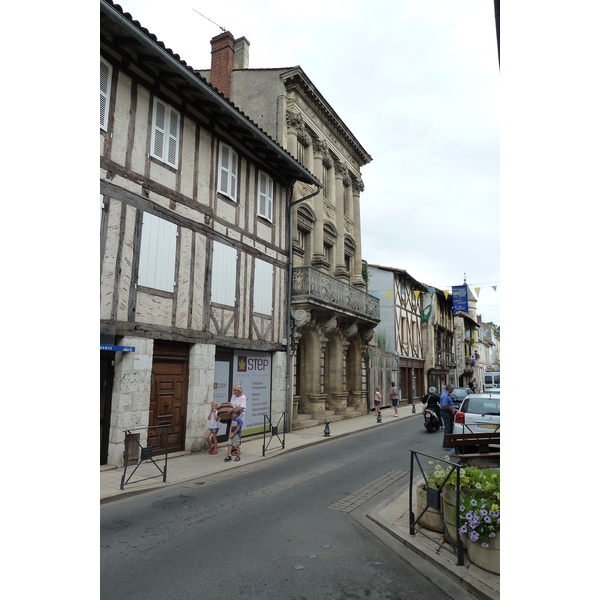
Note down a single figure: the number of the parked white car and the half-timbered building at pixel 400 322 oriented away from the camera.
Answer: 1

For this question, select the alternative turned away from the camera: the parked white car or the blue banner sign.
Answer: the parked white car

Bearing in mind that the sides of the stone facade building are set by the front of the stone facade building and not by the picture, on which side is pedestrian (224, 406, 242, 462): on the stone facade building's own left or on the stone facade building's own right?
on the stone facade building's own right

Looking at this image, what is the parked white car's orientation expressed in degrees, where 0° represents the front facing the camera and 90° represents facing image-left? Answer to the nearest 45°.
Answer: approximately 180°

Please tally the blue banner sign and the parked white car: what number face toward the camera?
1

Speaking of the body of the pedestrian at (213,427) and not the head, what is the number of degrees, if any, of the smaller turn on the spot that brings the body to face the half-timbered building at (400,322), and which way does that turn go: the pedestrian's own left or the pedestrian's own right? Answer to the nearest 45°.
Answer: approximately 180°

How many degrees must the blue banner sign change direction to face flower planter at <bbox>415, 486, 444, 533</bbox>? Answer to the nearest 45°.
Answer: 0° — it already faces it

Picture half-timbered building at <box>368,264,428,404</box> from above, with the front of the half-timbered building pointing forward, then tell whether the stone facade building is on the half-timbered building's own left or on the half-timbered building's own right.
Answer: on the half-timbered building's own right

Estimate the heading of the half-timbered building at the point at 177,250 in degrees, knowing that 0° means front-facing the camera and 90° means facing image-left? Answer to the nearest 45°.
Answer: approximately 315°

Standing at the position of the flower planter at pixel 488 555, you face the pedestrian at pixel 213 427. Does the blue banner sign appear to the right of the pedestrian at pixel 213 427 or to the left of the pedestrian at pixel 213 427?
right
